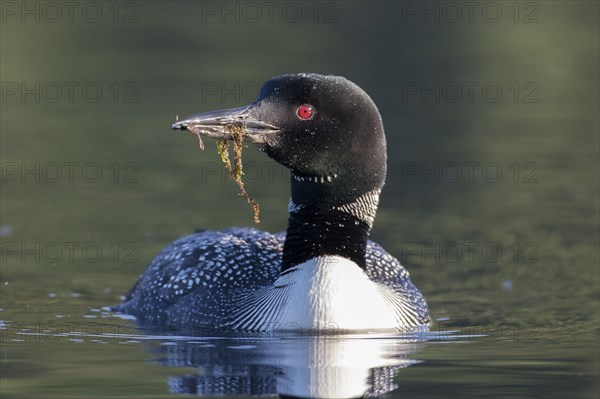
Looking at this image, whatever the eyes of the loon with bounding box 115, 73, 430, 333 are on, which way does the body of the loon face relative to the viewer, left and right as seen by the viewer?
facing the viewer and to the right of the viewer
